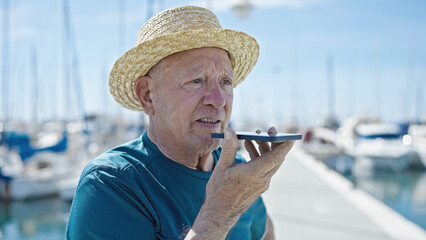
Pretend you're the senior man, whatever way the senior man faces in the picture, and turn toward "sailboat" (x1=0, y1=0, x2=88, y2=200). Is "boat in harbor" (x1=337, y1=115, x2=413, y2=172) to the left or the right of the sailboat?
right

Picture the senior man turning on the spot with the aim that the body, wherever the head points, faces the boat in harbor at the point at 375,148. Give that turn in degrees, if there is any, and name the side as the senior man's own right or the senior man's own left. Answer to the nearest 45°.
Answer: approximately 90° to the senior man's own left

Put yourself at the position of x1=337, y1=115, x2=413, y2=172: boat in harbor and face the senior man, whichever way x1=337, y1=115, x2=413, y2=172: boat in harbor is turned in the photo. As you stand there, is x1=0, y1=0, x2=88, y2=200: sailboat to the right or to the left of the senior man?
right

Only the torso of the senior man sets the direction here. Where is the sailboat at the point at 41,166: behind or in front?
behind

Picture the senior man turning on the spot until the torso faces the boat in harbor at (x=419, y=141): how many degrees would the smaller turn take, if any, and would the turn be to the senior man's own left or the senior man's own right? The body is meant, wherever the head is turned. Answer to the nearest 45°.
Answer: approximately 90° to the senior man's own left

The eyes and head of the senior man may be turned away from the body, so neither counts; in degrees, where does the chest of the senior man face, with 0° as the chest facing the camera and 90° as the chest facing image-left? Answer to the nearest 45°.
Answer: approximately 315°

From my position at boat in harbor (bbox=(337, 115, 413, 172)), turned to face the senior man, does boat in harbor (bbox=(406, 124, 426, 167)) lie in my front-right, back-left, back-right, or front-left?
back-left
